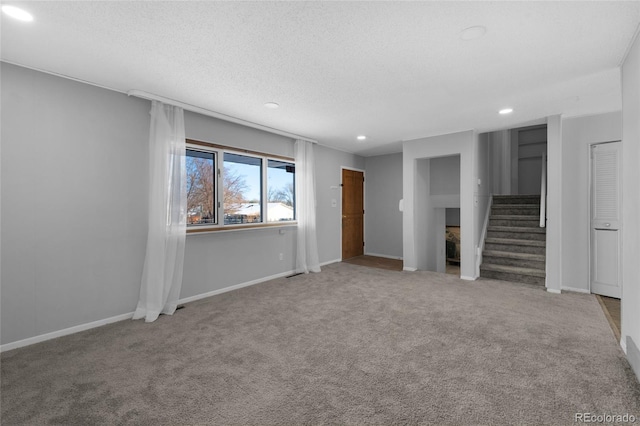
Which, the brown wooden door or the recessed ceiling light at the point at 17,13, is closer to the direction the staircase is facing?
the recessed ceiling light

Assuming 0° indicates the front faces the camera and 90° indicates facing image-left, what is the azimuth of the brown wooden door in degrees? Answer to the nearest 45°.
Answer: approximately 315°

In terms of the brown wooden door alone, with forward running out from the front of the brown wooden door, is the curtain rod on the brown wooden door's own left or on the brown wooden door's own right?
on the brown wooden door's own right

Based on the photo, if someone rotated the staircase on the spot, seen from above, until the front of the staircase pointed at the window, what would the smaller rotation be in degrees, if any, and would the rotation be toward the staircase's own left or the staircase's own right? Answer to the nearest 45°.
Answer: approximately 45° to the staircase's own right

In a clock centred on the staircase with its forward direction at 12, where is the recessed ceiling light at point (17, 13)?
The recessed ceiling light is roughly at 1 o'clock from the staircase.

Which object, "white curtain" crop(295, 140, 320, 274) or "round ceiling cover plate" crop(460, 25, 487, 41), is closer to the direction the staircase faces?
the round ceiling cover plate

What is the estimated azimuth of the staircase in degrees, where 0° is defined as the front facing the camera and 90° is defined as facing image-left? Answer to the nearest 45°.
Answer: approximately 0°
